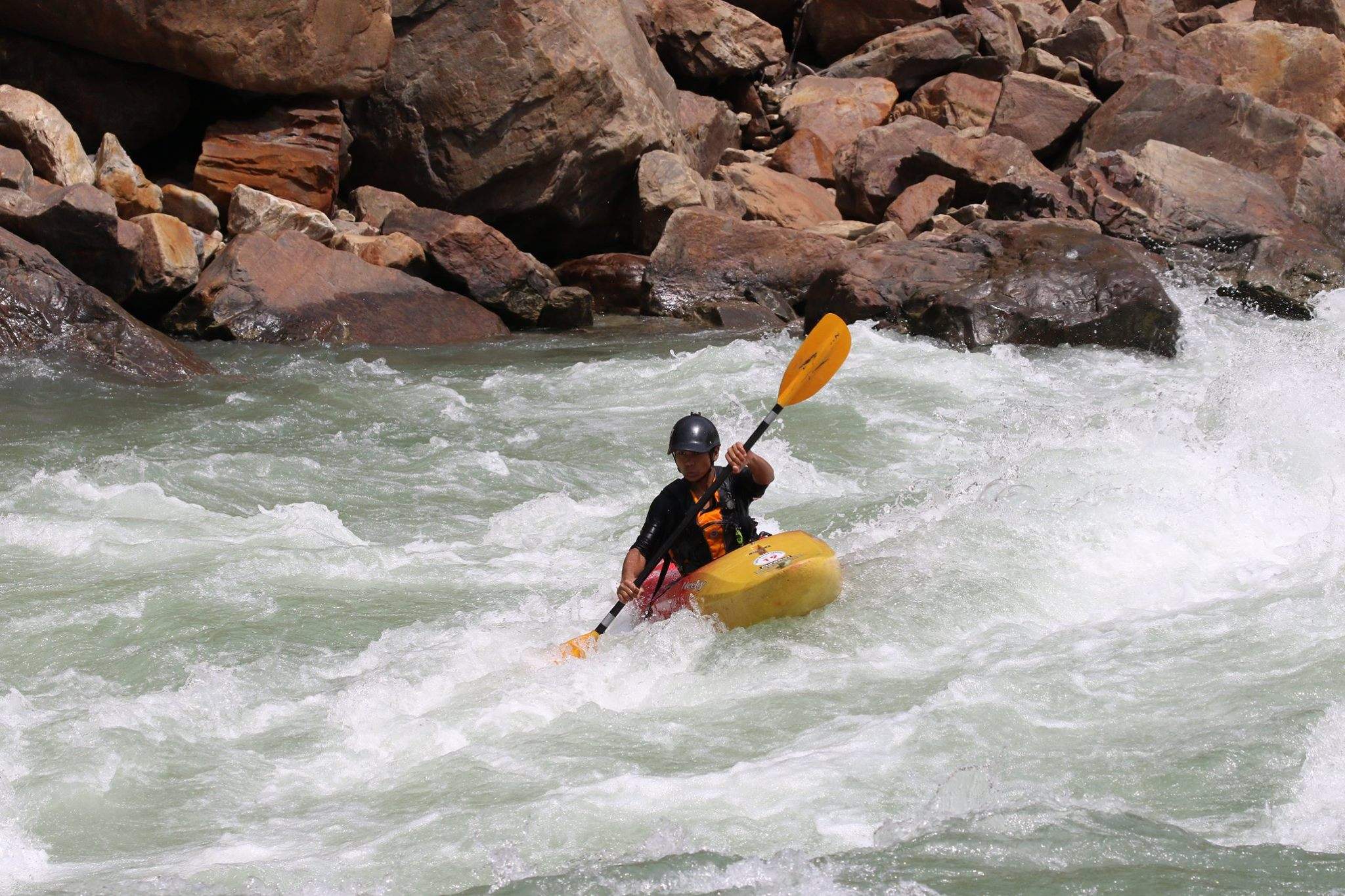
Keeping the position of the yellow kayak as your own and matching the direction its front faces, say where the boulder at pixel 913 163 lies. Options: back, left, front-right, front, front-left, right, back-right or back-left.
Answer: back-left

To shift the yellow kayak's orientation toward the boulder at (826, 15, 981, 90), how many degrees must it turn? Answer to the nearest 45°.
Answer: approximately 135° to its left

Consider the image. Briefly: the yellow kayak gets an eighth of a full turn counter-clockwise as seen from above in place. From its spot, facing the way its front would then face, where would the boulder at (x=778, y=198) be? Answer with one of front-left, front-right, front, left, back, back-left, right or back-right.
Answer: left

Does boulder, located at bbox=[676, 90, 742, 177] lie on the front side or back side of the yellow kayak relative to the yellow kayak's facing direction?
on the back side

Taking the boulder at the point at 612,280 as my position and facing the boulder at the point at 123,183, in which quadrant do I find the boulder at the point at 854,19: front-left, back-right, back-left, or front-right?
back-right

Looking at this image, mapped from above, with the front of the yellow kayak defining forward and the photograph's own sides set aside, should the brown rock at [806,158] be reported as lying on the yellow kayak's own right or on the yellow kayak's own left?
on the yellow kayak's own left

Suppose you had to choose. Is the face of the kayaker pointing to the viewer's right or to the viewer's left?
to the viewer's left

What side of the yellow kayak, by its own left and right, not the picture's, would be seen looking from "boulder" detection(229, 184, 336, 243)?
back
